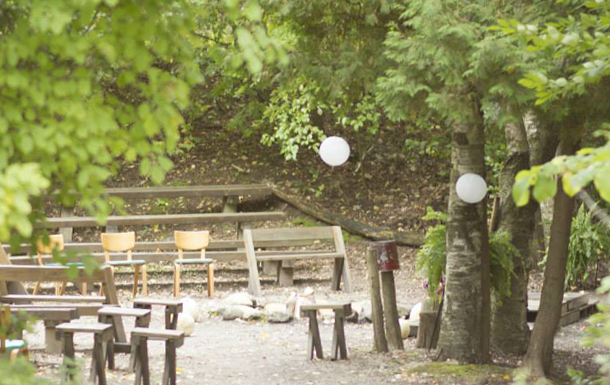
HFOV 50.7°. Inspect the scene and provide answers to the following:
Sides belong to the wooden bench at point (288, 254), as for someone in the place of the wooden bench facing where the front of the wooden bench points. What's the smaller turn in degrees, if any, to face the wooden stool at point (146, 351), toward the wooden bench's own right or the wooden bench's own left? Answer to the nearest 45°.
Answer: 0° — it already faces it

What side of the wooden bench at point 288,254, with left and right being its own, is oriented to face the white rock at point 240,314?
front

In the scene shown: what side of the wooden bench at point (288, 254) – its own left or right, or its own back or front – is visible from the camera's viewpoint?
front

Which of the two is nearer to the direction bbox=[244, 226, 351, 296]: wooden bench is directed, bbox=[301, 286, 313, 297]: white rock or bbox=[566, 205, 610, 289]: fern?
the white rock

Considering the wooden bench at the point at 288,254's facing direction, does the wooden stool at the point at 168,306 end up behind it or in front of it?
in front

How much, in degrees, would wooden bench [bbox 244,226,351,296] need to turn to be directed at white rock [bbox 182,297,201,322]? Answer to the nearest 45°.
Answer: approximately 45° to its right

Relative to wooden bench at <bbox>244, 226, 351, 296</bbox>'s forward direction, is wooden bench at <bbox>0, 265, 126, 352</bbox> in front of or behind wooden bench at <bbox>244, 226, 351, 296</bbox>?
in front

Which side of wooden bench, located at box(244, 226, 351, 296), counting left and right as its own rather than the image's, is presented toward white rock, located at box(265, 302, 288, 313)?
front

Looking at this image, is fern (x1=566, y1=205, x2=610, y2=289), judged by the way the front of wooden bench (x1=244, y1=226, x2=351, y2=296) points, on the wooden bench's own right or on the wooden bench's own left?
on the wooden bench's own left

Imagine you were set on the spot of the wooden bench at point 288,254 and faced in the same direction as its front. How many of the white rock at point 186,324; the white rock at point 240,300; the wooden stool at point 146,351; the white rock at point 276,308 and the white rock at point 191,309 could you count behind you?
0

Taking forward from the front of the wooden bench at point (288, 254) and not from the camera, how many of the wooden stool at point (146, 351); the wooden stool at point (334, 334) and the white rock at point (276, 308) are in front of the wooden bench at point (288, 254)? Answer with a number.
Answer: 3

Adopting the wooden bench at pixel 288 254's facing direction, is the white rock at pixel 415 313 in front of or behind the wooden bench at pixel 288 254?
in front

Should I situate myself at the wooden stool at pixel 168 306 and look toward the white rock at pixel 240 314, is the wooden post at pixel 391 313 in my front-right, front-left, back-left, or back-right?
front-right
